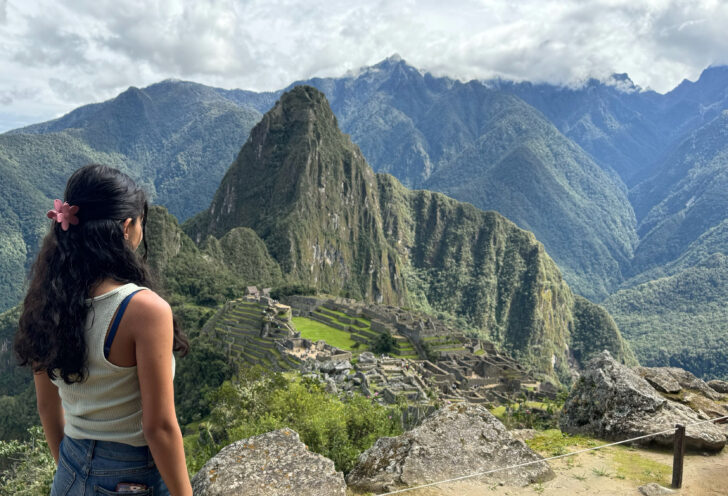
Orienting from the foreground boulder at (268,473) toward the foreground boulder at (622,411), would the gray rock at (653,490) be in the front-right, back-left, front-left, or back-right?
front-right

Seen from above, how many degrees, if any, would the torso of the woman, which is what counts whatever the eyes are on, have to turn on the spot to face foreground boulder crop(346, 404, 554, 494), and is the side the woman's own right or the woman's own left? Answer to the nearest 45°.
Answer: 0° — they already face it

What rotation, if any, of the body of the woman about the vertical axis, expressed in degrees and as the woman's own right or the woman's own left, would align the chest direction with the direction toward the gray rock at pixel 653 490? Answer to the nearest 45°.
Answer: approximately 45° to the woman's own right

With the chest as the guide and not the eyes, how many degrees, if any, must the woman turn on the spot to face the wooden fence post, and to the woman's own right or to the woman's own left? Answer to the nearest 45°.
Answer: approximately 45° to the woman's own right

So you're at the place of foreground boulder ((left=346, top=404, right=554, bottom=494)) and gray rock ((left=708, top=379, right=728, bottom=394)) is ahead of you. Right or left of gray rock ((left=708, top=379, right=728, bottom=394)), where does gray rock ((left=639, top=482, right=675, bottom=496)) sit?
right

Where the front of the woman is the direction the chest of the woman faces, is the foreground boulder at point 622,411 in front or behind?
in front

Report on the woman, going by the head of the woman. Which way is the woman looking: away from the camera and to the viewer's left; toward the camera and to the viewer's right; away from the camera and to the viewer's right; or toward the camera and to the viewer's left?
away from the camera and to the viewer's right

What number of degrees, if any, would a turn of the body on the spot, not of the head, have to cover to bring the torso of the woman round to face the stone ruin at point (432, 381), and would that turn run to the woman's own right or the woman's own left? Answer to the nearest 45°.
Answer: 0° — they already face it

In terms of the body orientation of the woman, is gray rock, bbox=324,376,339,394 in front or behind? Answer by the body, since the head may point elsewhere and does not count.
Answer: in front

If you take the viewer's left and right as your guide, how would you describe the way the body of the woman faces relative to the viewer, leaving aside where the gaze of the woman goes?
facing away from the viewer and to the right of the viewer
